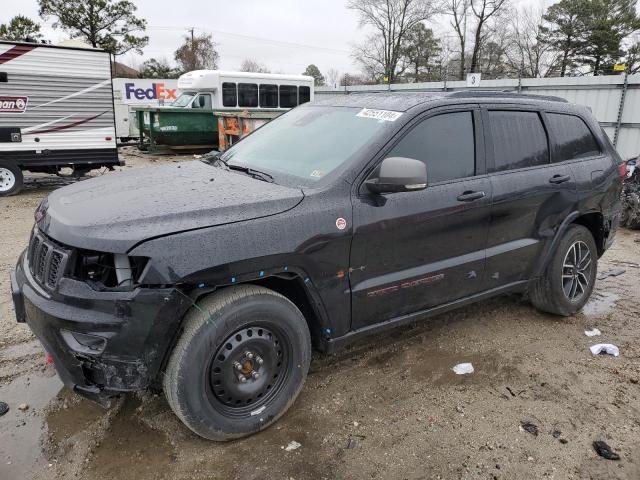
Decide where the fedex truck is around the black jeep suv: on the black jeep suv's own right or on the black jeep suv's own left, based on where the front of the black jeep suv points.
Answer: on the black jeep suv's own right

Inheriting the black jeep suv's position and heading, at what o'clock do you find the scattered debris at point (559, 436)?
The scattered debris is roughly at 8 o'clock from the black jeep suv.

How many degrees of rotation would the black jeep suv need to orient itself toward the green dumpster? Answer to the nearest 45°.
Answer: approximately 135° to its right

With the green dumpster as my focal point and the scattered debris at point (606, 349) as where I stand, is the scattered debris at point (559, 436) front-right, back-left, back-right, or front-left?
back-left

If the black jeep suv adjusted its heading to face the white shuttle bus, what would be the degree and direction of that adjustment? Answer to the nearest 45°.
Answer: approximately 135° to its right

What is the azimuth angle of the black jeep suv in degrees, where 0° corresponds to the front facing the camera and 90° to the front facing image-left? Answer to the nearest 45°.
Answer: approximately 45°

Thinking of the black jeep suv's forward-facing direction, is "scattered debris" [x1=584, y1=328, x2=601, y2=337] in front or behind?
behind

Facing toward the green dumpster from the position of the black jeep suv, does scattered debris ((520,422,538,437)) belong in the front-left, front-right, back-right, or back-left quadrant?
back-right

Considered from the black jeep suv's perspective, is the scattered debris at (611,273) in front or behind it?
behind
